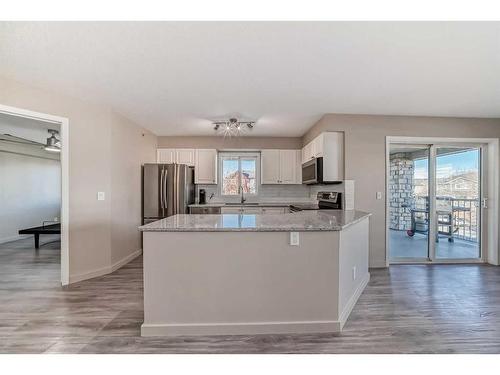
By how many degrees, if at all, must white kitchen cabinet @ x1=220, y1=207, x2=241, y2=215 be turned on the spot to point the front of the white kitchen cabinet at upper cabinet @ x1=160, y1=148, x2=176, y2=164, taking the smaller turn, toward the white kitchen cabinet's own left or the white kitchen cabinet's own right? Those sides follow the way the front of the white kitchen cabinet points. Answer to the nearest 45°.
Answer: approximately 90° to the white kitchen cabinet's own right

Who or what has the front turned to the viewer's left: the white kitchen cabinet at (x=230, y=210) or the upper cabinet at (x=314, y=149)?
the upper cabinet

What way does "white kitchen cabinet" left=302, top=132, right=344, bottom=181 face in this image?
to the viewer's left

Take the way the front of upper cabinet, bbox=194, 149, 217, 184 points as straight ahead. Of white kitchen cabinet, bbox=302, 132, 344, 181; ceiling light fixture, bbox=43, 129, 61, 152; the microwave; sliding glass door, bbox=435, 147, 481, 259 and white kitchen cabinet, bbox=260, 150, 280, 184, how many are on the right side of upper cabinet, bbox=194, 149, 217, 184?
1

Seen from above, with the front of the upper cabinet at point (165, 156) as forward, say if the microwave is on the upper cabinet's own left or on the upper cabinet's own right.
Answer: on the upper cabinet's own left

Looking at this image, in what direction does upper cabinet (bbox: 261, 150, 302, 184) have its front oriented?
toward the camera

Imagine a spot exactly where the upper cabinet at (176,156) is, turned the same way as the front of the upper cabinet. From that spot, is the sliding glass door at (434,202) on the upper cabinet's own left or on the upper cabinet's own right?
on the upper cabinet's own left

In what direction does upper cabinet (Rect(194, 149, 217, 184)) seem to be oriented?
toward the camera

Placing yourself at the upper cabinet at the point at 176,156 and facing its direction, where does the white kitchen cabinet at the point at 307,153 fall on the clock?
The white kitchen cabinet is roughly at 10 o'clock from the upper cabinet.
